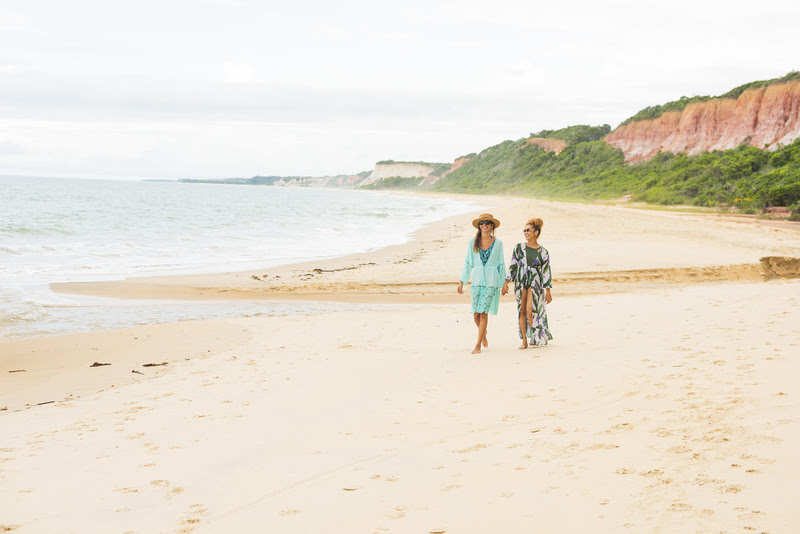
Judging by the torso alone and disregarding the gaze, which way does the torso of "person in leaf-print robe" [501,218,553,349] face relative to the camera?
toward the camera

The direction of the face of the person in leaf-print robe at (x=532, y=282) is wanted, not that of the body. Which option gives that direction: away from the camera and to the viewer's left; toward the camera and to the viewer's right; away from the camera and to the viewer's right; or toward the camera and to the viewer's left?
toward the camera and to the viewer's left
